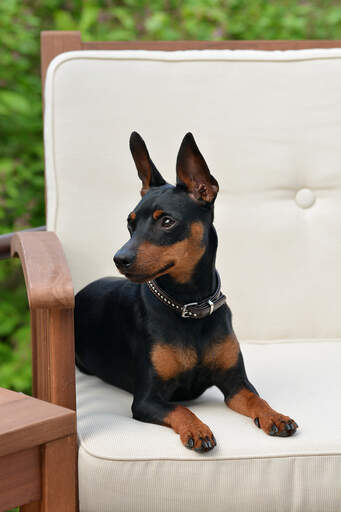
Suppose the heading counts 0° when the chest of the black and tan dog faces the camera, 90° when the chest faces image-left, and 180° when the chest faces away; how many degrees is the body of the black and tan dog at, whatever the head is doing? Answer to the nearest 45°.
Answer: approximately 315°
